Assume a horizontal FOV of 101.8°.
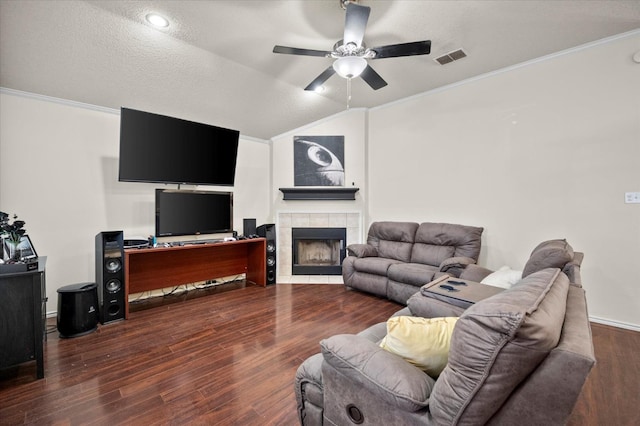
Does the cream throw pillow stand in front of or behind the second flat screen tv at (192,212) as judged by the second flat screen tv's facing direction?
in front

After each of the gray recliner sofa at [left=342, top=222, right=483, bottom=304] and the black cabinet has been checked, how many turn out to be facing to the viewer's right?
1

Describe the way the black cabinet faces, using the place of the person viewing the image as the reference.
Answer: facing to the right of the viewer

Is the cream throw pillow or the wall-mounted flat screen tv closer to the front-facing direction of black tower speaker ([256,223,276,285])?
the cream throw pillow

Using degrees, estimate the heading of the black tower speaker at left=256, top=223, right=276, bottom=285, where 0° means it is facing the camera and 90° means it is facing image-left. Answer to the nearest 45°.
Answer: approximately 315°

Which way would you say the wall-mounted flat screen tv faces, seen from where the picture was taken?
facing the viewer and to the right of the viewer

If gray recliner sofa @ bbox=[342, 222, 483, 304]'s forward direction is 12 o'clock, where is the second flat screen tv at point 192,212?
The second flat screen tv is roughly at 1 o'clock from the gray recliner sofa.

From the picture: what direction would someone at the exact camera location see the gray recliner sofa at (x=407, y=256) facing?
facing the viewer and to the left of the viewer
